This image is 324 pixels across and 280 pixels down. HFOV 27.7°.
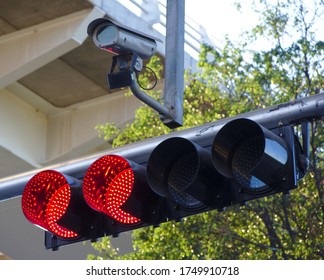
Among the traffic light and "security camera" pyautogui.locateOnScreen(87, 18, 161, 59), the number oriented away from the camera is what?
0

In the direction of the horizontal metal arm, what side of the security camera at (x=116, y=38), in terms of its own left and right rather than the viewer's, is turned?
back

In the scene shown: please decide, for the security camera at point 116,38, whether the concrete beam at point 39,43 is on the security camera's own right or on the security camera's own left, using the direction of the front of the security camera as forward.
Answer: on the security camera's own right

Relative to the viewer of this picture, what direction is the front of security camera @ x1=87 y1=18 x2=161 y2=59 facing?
facing the viewer and to the left of the viewer

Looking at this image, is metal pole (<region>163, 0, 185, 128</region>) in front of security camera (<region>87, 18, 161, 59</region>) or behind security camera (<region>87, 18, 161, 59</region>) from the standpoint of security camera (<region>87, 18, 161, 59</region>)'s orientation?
behind

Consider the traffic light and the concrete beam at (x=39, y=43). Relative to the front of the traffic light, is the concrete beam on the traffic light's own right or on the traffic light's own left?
on the traffic light's own right
